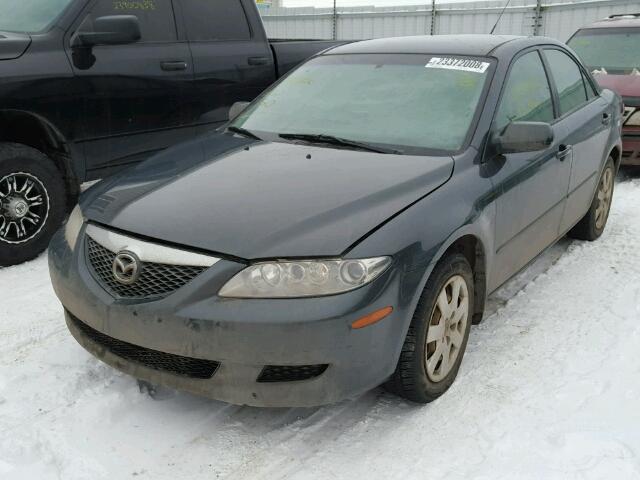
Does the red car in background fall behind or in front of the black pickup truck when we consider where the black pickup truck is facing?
behind

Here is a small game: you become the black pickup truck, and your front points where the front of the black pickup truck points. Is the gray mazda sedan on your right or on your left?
on your left

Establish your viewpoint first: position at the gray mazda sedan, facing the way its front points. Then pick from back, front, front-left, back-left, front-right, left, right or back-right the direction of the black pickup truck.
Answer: right

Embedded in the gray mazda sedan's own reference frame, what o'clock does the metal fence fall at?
The metal fence is roughly at 5 o'clock from the gray mazda sedan.

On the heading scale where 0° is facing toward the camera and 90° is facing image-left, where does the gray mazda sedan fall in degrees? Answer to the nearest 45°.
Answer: approximately 45°

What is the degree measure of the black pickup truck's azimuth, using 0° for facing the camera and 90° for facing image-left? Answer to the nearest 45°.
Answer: approximately 45°

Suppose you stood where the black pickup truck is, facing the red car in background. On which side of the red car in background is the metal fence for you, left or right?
left

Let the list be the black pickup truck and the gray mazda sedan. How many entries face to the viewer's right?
0
